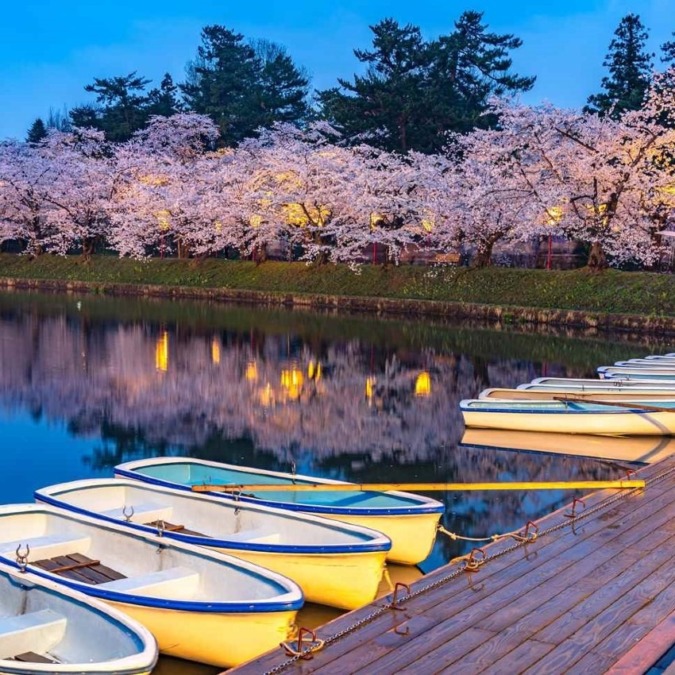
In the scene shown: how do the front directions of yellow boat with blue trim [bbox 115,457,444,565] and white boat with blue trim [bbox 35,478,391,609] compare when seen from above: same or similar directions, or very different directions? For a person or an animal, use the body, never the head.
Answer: same or similar directions

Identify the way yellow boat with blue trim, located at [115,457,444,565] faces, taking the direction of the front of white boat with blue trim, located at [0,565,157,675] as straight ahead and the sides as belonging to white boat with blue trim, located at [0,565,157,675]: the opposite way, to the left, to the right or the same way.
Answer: the same way

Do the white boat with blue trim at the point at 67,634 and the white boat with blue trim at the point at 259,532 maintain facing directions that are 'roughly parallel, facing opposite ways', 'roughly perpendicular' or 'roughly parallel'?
roughly parallel

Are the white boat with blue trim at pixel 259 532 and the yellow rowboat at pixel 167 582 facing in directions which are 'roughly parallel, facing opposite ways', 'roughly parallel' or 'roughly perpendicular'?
roughly parallel

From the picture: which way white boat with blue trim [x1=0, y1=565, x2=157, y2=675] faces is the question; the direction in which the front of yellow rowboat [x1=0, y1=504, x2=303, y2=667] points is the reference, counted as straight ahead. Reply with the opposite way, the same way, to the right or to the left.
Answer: the same way

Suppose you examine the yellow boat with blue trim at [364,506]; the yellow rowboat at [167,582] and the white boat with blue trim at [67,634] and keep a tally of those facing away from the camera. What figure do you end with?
0

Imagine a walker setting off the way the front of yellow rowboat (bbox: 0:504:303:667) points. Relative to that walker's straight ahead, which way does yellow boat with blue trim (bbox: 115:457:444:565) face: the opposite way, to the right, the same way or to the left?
the same way

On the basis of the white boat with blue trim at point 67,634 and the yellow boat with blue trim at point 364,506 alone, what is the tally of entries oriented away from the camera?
0
